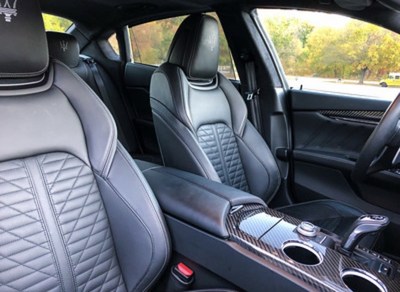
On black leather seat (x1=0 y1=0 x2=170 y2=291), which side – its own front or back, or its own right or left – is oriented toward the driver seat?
left

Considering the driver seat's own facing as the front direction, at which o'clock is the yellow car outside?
The yellow car outside is roughly at 10 o'clock from the driver seat.

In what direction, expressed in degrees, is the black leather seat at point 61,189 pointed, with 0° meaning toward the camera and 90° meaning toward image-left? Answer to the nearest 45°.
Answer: approximately 315°
